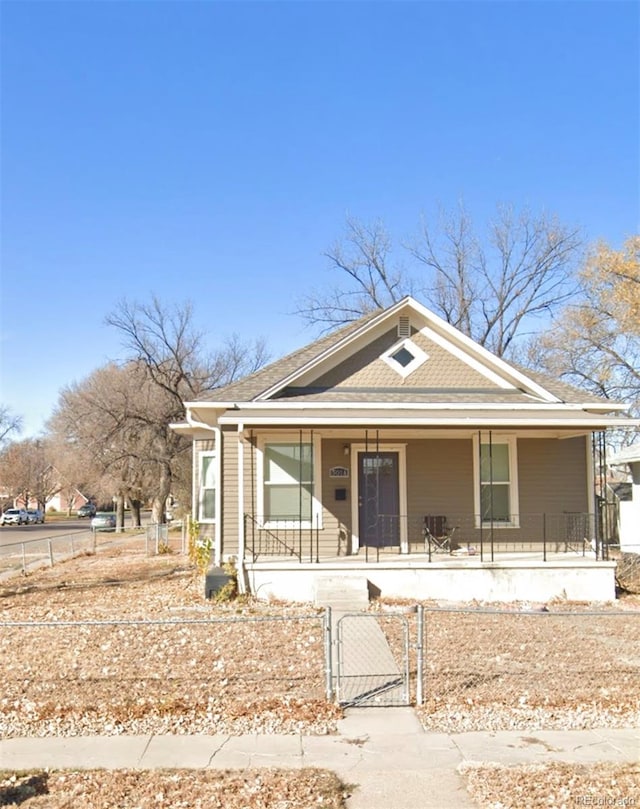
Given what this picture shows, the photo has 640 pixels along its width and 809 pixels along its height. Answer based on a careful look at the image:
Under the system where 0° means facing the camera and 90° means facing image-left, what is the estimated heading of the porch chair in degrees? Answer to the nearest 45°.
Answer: approximately 315°

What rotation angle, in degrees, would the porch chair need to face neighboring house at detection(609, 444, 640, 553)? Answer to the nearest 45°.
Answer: approximately 90° to its left

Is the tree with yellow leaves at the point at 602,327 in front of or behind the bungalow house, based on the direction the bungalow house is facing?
behind

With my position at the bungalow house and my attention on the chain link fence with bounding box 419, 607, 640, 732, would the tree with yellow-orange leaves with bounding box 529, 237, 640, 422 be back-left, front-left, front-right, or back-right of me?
back-left

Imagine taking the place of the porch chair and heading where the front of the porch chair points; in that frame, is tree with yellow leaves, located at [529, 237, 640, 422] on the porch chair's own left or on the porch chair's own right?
on the porch chair's own left
